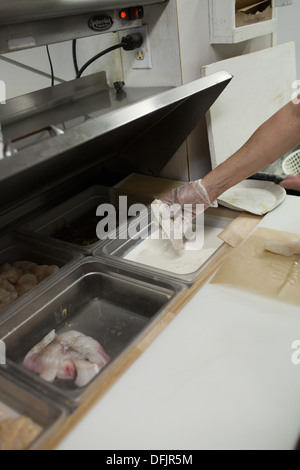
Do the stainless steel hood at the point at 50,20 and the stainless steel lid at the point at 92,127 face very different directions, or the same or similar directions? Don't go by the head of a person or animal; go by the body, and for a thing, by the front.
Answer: same or similar directions

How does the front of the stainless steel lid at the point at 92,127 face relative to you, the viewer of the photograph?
facing the viewer and to the right of the viewer

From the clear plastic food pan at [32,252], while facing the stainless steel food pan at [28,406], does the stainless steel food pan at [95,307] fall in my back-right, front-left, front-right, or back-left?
front-left

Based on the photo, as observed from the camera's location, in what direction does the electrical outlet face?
facing the viewer and to the left of the viewer

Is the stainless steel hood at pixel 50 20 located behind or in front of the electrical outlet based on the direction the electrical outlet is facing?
in front

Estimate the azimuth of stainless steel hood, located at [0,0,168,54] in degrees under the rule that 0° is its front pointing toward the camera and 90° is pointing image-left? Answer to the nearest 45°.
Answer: approximately 315°

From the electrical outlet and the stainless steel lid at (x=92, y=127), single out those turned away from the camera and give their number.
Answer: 0

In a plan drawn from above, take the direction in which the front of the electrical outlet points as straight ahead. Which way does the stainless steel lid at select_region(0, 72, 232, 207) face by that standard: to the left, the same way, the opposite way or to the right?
to the left

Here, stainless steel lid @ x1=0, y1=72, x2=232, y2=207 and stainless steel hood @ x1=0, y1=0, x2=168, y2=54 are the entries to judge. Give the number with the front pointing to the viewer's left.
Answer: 0

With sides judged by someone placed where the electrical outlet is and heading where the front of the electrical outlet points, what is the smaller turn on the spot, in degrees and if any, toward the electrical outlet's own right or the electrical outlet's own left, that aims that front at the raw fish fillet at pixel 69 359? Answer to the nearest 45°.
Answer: approximately 45° to the electrical outlet's own left

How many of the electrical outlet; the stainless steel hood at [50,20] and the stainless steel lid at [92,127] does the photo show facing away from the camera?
0

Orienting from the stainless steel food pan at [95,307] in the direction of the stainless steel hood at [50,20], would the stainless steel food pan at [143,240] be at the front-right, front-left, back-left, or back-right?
front-right
